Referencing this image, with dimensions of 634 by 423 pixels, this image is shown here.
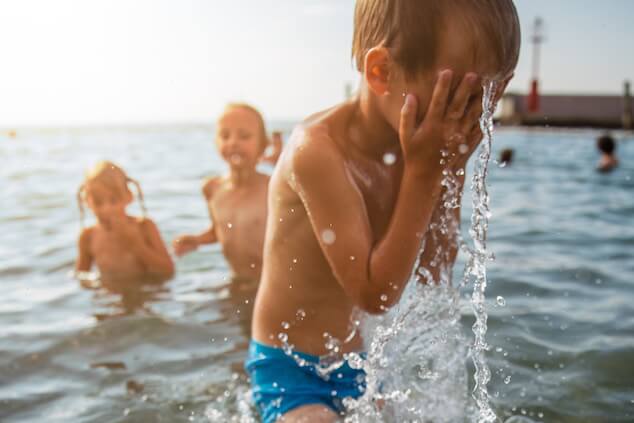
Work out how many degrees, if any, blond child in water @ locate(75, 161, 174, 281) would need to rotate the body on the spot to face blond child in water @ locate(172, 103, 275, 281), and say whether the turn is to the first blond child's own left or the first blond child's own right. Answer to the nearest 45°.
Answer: approximately 45° to the first blond child's own left

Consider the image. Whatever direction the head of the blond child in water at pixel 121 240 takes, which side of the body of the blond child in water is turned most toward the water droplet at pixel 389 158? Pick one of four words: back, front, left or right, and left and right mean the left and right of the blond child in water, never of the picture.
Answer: front

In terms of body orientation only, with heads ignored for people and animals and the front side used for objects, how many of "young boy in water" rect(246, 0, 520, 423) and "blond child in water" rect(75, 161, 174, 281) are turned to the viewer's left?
0

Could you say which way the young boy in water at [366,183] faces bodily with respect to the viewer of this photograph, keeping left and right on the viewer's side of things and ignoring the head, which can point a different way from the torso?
facing the viewer and to the right of the viewer

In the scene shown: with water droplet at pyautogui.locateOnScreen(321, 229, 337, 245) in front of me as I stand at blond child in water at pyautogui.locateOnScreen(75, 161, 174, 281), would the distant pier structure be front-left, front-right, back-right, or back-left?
back-left

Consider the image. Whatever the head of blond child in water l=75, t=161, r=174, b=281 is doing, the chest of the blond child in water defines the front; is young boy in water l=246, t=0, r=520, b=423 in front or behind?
in front

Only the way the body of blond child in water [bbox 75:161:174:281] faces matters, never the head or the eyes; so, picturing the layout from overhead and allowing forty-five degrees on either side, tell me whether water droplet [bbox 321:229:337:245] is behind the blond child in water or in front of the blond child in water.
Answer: in front

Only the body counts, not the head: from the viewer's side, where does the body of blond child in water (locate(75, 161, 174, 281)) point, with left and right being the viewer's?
facing the viewer
